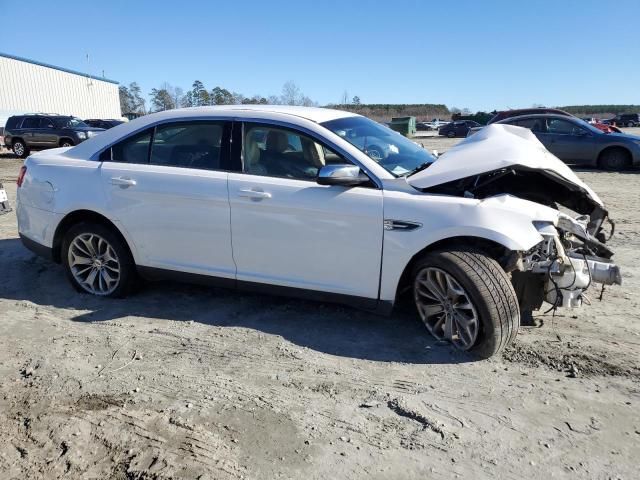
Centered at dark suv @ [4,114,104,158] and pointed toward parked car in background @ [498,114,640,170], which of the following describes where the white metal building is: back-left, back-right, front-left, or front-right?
back-left

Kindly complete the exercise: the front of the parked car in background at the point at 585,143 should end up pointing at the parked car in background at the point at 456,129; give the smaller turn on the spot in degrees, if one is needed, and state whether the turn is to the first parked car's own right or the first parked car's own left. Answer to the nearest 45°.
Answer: approximately 90° to the first parked car's own left

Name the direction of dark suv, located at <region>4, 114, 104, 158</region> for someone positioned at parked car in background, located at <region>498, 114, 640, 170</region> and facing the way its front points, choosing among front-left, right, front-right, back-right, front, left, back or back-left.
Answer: back

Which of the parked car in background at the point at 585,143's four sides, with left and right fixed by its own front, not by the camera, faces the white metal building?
back

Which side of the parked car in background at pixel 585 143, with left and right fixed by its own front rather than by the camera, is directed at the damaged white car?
right

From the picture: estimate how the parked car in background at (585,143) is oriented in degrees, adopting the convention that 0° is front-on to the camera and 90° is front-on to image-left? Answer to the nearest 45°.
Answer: approximately 270°

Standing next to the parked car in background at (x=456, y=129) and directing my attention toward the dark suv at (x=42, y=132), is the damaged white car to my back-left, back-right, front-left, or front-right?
front-left
